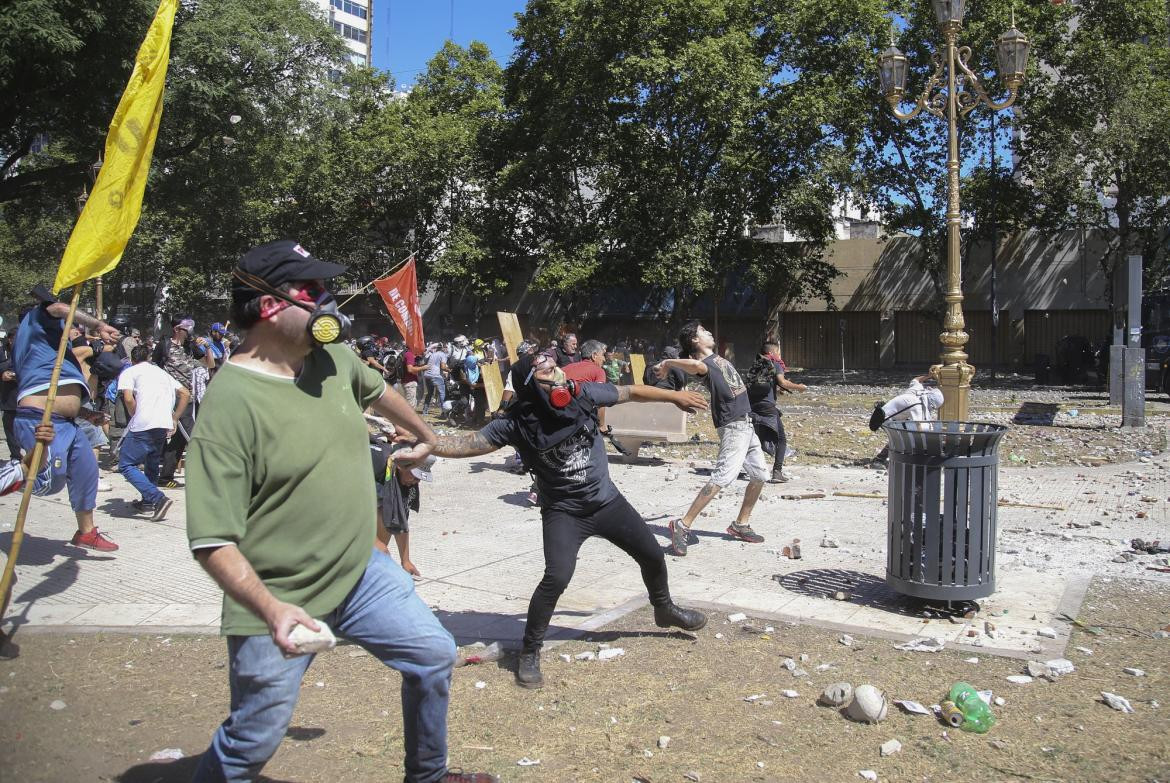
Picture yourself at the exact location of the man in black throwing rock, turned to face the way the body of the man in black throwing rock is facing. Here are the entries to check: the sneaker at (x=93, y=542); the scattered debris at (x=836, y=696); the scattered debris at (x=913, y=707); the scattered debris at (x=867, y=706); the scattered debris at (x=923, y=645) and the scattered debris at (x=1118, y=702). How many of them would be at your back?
1

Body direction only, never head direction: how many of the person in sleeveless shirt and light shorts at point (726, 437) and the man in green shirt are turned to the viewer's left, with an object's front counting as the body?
0

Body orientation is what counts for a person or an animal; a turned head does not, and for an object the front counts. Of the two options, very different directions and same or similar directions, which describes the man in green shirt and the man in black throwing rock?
same or similar directions

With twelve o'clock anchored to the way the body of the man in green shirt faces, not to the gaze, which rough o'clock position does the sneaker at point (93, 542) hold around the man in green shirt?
The sneaker is roughly at 7 o'clock from the man in green shirt.

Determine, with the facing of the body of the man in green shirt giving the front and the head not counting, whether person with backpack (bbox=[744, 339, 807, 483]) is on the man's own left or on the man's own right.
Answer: on the man's own left

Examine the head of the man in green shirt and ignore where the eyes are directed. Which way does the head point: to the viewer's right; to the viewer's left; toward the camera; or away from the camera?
to the viewer's right

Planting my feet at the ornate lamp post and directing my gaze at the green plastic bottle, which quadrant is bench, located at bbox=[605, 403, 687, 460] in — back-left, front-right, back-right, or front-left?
front-right

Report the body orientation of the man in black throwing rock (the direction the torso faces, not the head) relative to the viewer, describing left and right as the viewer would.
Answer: facing the viewer and to the right of the viewer

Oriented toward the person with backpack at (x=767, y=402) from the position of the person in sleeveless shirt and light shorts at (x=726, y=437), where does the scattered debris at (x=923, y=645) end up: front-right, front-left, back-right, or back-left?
back-right
